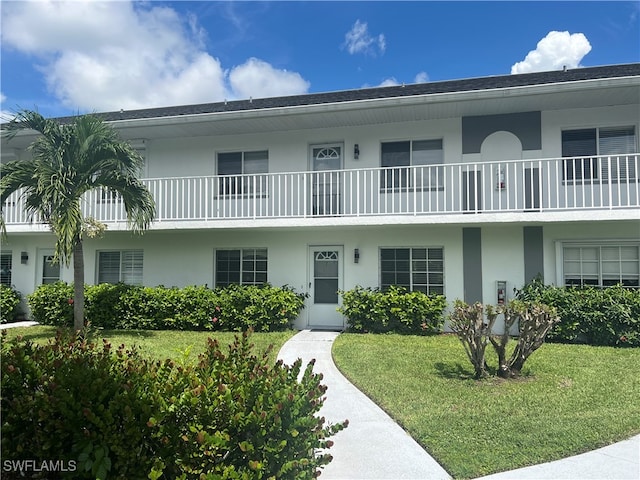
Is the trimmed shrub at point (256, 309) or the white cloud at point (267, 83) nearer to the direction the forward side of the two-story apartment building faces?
the trimmed shrub

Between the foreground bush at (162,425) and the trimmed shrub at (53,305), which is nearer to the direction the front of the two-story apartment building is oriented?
the foreground bush

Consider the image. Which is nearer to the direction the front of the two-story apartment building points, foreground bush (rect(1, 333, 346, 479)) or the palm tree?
the foreground bush

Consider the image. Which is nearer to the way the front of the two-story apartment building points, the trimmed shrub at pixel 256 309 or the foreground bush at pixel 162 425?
the foreground bush

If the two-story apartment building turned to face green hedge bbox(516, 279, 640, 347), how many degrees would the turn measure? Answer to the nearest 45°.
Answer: approximately 45° to its left

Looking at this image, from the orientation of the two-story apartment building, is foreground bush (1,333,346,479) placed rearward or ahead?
ahead

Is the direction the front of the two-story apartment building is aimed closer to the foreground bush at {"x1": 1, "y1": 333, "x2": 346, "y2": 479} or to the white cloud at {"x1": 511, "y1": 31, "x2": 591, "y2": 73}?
the foreground bush

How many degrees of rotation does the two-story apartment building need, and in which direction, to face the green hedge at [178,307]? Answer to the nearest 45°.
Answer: approximately 90° to its right

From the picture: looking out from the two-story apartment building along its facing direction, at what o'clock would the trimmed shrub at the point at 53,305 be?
The trimmed shrub is roughly at 3 o'clock from the two-story apartment building.

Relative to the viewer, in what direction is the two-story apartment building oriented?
toward the camera
